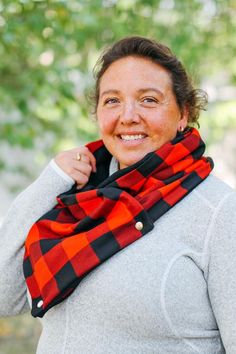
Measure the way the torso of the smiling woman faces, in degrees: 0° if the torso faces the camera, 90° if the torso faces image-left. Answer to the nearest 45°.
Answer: approximately 45°
